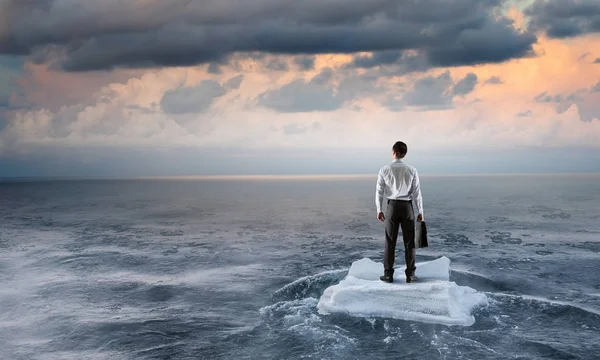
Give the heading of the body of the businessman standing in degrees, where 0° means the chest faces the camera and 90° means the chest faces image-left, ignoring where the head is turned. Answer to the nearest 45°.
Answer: approximately 180°
